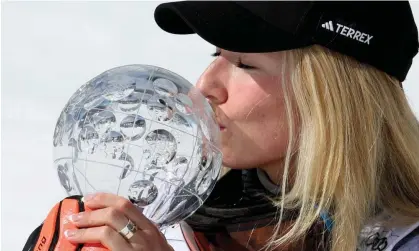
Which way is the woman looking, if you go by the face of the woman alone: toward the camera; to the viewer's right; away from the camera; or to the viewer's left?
to the viewer's left

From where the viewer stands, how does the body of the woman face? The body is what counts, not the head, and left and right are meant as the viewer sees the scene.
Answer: facing to the left of the viewer
